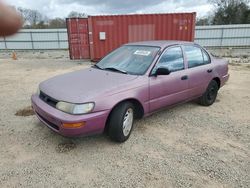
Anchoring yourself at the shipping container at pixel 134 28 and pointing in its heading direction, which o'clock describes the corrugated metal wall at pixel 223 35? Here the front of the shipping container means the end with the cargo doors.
The corrugated metal wall is roughly at 6 o'clock from the shipping container.

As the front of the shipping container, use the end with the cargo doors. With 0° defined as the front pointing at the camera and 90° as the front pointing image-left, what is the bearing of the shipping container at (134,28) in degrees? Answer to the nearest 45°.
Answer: approximately 45°

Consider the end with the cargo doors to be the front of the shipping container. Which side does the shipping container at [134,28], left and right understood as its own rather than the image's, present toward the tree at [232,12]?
back

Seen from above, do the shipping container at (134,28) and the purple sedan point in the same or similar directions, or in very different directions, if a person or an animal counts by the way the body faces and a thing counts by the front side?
same or similar directions

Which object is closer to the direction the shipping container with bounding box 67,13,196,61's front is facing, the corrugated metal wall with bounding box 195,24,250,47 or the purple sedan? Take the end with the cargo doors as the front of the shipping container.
the purple sedan

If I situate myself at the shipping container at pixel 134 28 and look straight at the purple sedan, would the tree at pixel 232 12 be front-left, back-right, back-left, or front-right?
back-left

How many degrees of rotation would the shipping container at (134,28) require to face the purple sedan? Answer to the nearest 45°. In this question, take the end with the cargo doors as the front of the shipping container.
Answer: approximately 45° to its left

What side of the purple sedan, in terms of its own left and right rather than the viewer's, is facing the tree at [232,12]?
back

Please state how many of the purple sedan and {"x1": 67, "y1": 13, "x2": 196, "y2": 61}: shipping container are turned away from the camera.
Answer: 0

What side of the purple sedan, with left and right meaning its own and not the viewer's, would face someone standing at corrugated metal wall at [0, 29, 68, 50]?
right

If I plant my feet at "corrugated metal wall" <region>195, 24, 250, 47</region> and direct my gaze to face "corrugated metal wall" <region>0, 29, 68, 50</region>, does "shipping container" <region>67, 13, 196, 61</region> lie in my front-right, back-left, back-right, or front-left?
front-left

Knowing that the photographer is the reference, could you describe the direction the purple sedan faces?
facing the viewer and to the left of the viewer

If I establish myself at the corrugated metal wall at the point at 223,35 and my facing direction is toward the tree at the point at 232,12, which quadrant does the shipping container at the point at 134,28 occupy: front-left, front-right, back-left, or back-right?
back-left

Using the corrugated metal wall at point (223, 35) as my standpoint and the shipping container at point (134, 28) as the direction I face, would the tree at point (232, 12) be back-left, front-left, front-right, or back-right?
back-right

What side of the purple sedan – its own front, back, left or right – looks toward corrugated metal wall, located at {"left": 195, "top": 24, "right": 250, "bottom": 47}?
back
